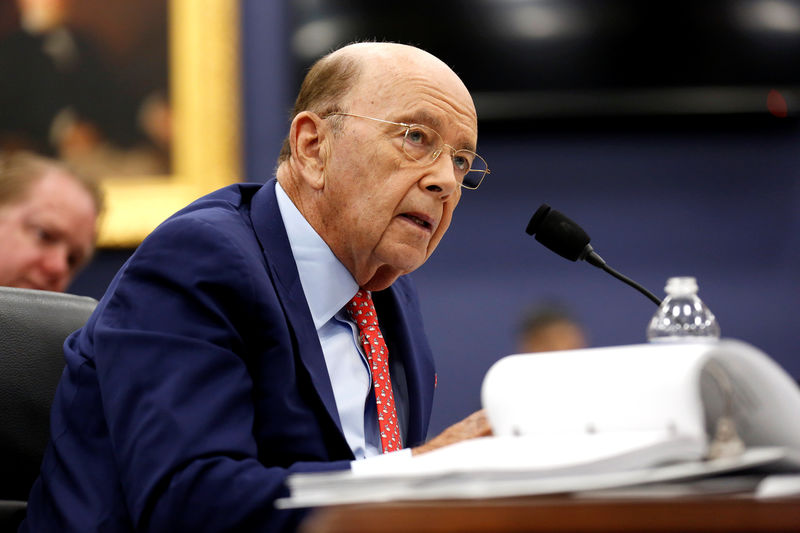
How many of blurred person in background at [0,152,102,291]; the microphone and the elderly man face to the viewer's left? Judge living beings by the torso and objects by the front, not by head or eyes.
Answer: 1

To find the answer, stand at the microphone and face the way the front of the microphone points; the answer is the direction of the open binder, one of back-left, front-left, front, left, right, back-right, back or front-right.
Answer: left

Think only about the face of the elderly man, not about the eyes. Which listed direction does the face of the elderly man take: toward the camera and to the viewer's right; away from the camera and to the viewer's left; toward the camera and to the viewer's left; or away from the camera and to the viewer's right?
toward the camera and to the viewer's right

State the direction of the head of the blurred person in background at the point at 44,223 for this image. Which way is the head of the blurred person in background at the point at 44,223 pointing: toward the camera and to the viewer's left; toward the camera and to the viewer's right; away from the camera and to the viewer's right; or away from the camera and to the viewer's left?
toward the camera and to the viewer's right

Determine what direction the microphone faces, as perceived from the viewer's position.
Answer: facing to the left of the viewer

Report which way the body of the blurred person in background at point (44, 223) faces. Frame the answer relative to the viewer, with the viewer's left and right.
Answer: facing the viewer and to the right of the viewer

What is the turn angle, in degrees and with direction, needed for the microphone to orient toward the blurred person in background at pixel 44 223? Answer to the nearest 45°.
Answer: approximately 45° to its right
